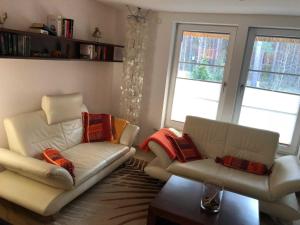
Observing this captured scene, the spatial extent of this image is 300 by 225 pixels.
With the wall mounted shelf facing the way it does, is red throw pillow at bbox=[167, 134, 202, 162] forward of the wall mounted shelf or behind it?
forward

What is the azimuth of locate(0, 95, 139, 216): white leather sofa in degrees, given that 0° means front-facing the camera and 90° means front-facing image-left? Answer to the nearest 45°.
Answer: approximately 315°

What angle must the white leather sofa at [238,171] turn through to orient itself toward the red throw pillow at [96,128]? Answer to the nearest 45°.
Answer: approximately 45° to its right

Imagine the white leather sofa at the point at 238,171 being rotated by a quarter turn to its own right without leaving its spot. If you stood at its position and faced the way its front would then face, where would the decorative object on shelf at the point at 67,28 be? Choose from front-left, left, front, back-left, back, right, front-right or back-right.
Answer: front-left

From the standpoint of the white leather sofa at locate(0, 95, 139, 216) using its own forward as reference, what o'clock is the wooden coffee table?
The wooden coffee table is roughly at 12 o'clock from the white leather sofa.

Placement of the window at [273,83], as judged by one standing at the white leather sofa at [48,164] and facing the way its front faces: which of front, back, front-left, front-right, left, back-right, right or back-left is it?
front-left

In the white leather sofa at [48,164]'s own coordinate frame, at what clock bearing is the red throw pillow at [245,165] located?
The red throw pillow is roughly at 11 o'clock from the white leather sofa.

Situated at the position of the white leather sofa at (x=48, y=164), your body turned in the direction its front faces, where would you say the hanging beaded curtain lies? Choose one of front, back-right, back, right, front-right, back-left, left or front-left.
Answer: left

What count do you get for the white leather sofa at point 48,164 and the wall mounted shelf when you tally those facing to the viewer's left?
0

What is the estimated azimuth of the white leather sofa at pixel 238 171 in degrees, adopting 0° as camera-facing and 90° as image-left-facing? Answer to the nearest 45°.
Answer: approximately 45°

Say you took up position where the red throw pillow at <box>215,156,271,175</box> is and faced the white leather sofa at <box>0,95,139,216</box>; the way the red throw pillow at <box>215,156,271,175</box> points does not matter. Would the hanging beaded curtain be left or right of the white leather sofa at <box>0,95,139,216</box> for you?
right
